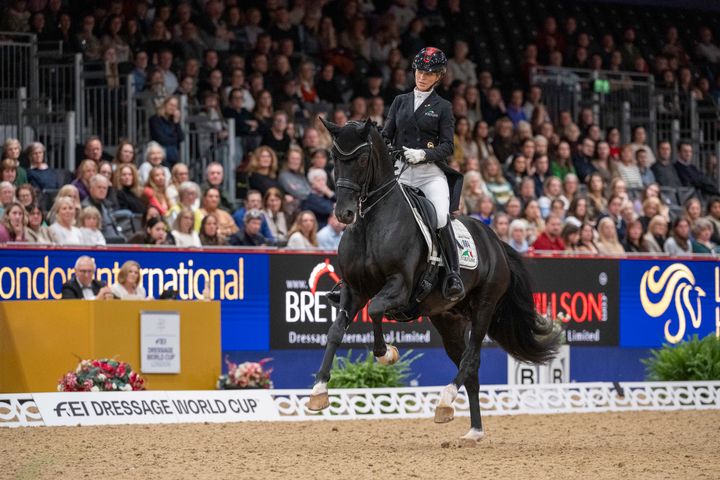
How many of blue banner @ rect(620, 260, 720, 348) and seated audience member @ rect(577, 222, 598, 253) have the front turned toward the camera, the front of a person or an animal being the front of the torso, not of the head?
2

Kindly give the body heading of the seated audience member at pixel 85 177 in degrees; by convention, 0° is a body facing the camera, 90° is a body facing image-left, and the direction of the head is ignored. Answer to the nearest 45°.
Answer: approximately 315°

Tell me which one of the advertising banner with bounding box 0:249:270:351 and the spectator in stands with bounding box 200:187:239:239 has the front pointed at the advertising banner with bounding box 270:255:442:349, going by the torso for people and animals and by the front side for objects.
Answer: the spectator in stands

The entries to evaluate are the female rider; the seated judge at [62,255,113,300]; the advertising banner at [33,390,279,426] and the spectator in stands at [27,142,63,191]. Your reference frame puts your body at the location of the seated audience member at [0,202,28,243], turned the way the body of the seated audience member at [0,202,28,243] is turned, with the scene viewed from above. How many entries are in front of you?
3

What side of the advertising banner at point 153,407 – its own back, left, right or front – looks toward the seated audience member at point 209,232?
back

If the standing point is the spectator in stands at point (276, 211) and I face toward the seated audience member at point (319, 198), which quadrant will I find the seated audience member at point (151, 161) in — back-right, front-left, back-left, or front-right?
back-left

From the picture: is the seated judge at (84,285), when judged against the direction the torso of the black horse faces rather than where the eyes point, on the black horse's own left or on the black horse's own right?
on the black horse's own right
